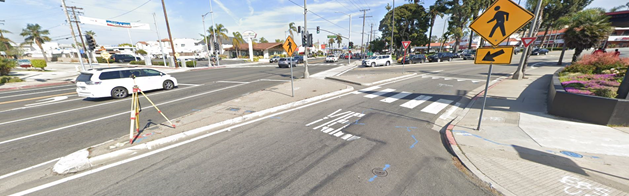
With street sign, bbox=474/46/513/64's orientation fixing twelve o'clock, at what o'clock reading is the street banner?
The street banner is roughly at 3 o'clock from the street sign.

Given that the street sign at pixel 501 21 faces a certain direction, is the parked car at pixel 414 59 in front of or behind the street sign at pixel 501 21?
behind

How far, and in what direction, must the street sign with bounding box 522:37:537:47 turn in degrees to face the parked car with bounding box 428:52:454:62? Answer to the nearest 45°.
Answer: approximately 135° to its right

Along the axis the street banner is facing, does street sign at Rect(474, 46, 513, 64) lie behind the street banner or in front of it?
in front

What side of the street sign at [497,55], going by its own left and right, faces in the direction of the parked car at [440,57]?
back

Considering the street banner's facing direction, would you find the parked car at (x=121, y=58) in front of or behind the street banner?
behind

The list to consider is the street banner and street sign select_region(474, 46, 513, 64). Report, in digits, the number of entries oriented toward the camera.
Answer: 2

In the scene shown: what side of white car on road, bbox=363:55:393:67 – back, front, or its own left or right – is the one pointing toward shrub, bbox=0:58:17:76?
front

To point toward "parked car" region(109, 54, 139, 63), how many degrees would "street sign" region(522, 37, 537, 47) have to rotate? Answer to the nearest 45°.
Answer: approximately 90° to its right
